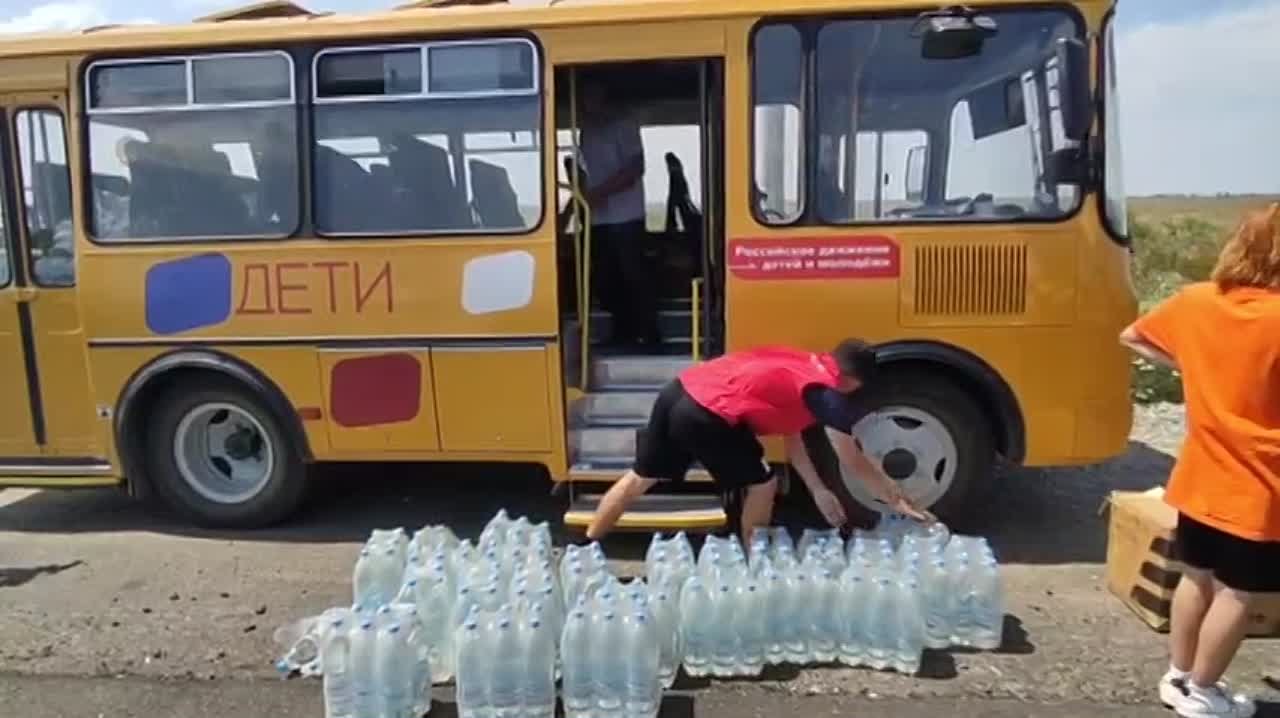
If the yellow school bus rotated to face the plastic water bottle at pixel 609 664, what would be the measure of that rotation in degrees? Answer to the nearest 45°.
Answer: approximately 90° to its right

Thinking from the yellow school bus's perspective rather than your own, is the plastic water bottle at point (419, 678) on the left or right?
on its right

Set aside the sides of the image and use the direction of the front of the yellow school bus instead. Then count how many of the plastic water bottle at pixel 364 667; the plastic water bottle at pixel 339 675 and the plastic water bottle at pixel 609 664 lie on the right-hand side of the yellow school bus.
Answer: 3

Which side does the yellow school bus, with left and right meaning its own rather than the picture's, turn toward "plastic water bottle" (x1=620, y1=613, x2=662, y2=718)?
right

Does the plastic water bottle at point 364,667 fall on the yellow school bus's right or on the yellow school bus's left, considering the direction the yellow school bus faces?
on its right

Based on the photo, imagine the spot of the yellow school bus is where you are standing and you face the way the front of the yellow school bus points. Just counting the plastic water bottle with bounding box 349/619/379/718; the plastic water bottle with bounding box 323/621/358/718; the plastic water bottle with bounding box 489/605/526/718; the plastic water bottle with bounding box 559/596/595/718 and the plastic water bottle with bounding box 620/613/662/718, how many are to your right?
5

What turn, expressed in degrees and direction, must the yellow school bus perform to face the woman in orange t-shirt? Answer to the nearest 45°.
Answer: approximately 45° to its right

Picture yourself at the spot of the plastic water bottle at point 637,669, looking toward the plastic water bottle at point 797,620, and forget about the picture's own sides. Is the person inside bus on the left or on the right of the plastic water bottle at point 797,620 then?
left

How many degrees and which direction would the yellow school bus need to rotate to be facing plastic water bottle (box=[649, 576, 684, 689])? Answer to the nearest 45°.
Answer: approximately 90° to its right

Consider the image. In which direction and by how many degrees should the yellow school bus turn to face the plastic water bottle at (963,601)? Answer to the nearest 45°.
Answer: approximately 45° to its right

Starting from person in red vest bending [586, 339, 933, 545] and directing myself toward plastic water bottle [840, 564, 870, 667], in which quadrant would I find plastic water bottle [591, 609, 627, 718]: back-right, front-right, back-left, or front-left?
front-right

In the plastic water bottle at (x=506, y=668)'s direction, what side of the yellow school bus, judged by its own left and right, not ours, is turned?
right

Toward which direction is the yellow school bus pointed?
to the viewer's right

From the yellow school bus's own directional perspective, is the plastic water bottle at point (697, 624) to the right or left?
on its right

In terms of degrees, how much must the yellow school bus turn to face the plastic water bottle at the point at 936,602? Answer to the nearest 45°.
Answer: approximately 45° to its right

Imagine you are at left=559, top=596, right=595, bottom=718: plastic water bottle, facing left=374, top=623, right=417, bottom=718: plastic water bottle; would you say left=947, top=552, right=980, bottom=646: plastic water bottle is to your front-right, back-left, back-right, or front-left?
back-right

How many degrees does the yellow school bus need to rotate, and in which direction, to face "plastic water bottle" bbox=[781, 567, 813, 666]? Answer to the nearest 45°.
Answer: approximately 45° to its right
